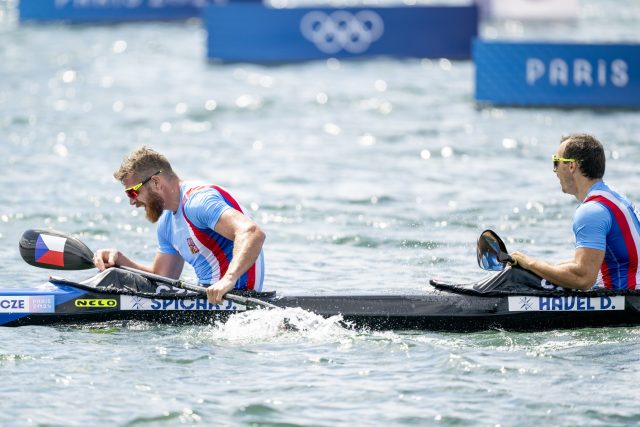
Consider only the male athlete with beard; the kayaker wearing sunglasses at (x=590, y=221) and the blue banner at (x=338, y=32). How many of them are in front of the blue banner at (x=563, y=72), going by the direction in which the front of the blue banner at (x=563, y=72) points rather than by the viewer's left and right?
2

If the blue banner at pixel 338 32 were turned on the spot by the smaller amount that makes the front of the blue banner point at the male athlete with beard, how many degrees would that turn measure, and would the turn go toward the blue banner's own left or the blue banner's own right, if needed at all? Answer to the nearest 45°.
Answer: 0° — it already faces them

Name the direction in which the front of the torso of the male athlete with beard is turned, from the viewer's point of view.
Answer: to the viewer's left

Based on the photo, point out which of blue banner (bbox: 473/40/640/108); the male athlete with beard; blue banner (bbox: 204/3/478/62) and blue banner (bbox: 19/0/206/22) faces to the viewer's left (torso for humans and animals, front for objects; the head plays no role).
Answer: the male athlete with beard

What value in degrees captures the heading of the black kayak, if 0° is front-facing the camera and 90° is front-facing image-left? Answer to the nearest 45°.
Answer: approximately 90°

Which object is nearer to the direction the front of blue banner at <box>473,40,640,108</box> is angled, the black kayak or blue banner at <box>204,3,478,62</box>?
the black kayak

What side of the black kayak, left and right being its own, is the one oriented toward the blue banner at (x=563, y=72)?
right

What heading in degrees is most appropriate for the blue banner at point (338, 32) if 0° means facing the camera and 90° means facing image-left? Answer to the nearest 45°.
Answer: approximately 0°

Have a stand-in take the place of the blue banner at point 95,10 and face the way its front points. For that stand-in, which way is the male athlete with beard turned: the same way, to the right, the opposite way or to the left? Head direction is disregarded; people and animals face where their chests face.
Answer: to the right

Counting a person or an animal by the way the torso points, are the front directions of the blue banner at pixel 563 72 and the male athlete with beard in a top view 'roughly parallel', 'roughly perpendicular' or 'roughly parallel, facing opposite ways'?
roughly perpendicular

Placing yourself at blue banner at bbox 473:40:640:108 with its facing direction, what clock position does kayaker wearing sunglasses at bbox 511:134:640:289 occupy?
The kayaker wearing sunglasses is roughly at 12 o'clock from the blue banner.

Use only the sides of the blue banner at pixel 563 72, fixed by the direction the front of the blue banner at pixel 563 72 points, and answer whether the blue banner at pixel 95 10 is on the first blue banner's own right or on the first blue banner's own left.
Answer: on the first blue banner's own right
